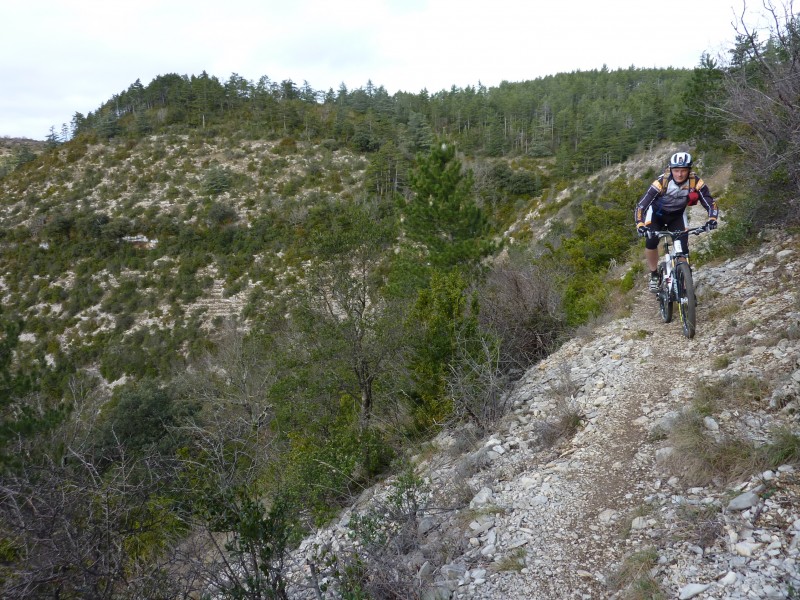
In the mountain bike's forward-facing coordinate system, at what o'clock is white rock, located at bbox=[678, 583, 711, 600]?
The white rock is roughly at 12 o'clock from the mountain bike.

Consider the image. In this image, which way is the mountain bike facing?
toward the camera

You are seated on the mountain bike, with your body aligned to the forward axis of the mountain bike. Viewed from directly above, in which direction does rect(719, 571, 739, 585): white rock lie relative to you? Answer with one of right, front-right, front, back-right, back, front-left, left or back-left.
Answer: front

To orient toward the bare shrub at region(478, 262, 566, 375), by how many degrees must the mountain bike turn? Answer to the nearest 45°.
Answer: approximately 135° to its right

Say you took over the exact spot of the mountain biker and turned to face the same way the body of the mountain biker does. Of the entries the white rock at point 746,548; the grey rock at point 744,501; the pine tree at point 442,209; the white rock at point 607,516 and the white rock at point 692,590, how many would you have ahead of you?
4

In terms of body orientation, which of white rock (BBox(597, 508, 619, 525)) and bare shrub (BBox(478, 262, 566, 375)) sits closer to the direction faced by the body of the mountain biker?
the white rock

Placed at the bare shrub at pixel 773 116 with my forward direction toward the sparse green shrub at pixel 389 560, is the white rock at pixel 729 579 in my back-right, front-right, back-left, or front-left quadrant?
front-left

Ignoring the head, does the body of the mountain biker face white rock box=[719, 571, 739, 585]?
yes

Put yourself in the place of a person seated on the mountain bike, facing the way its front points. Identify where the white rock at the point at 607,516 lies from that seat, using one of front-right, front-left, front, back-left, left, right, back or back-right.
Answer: front

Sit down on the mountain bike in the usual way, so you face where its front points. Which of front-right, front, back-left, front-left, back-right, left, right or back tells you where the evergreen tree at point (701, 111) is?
back

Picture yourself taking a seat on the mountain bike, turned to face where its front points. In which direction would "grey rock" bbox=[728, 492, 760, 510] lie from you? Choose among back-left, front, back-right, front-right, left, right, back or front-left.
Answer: front

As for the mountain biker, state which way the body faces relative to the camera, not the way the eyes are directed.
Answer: toward the camera

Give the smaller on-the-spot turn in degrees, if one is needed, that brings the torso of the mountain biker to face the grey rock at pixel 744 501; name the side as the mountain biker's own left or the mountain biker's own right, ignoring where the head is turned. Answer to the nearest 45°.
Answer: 0° — they already face it

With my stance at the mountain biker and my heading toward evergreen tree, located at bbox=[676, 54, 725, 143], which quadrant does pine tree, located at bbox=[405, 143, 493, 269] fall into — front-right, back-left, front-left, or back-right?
front-left

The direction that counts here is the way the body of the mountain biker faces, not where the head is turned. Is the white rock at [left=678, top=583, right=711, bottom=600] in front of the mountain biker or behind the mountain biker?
in front

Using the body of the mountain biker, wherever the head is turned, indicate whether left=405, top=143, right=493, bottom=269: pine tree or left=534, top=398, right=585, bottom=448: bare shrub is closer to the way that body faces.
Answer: the bare shrub

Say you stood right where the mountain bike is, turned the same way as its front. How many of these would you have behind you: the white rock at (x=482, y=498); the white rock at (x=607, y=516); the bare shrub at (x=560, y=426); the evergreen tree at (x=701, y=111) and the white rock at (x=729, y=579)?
1

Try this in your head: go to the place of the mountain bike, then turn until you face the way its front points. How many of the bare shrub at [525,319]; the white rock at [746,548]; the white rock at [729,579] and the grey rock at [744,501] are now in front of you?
3
